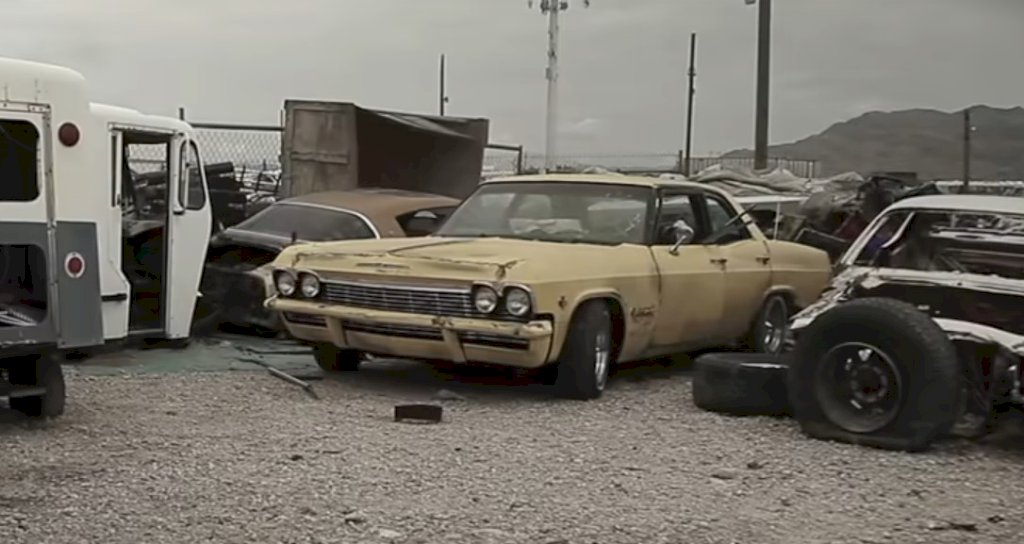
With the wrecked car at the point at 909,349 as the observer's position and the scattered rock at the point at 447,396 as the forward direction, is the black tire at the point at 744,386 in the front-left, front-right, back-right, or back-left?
front-right

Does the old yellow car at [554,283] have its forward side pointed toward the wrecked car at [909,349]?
no

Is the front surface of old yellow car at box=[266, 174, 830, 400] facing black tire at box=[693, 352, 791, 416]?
no

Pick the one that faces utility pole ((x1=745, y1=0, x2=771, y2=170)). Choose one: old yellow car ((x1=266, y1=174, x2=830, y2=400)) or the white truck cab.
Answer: the white truck cab

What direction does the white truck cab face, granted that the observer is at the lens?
facing away from the viewer and to the right of the viewer

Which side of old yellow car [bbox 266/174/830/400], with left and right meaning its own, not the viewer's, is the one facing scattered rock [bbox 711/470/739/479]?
left

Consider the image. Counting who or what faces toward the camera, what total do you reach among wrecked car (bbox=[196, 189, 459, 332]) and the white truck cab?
0

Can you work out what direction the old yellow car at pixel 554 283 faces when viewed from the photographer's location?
facing the viewer and to the left of the viewer

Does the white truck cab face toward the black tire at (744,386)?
no

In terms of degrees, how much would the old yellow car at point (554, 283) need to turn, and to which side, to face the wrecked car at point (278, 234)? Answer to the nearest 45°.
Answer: approximately 90° to its right
